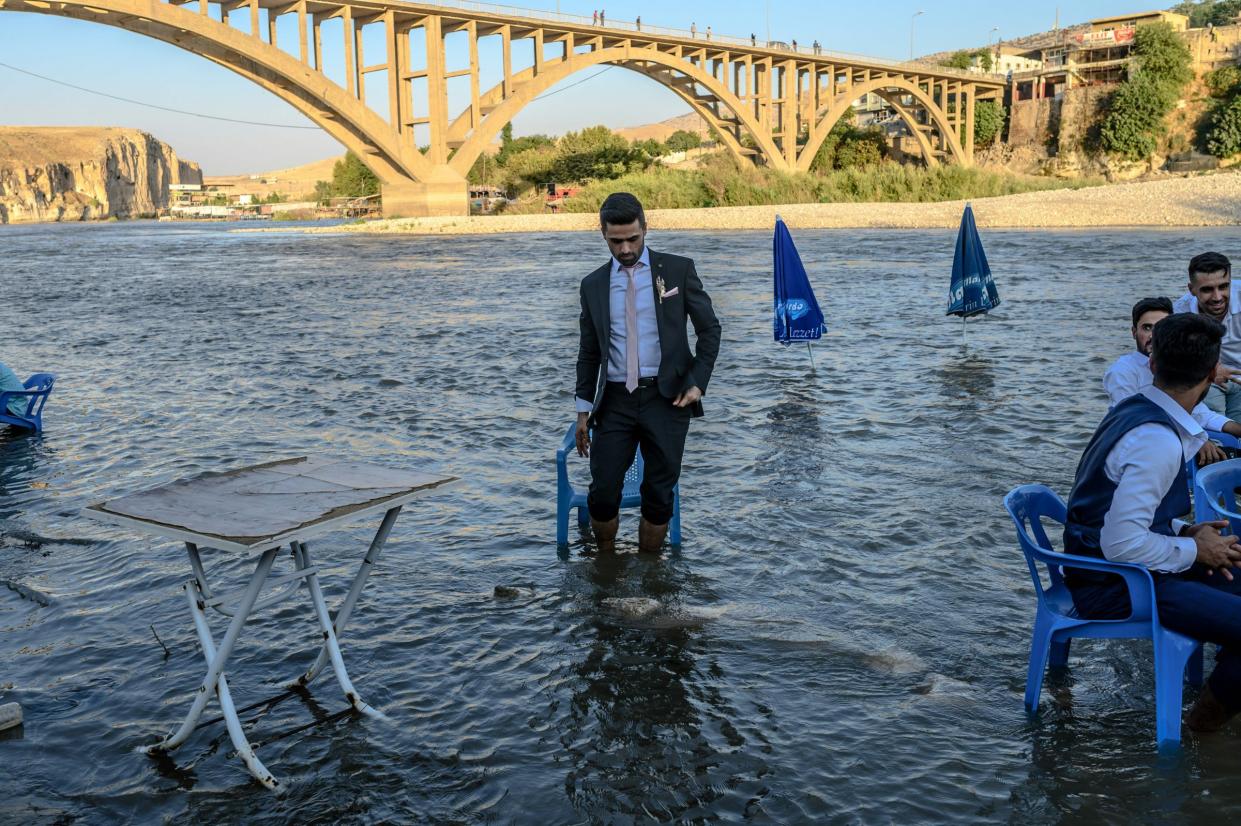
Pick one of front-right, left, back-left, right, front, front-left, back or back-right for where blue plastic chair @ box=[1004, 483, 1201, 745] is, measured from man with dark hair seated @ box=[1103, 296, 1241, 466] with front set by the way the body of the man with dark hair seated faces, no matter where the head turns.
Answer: front-right

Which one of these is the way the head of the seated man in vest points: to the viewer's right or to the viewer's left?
to the viewer's right

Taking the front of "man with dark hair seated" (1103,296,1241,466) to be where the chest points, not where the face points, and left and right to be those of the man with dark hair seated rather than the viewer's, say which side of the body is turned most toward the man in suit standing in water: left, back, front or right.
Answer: right

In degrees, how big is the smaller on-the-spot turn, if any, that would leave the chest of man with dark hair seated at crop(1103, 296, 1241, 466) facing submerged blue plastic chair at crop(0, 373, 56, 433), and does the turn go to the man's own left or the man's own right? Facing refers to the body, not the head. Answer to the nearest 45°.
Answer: approximately 135° to the man's own right

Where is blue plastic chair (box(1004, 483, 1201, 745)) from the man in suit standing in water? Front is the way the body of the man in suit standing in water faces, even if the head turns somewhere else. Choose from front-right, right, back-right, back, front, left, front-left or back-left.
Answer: front-left

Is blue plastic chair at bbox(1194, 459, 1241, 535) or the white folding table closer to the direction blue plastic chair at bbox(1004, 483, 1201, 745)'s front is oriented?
the blue plastic chair

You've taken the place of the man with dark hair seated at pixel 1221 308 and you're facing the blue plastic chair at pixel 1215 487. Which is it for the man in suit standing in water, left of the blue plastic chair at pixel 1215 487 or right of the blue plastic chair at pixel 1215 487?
right

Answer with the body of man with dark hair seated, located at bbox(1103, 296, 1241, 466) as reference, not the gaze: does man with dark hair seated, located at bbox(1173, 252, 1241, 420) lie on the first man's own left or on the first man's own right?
on the first man's own left

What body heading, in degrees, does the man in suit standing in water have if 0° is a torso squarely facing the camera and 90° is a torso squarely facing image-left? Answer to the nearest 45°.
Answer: approximately 0°

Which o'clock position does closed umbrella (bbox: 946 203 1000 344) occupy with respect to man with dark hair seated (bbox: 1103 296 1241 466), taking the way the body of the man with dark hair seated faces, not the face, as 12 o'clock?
The closed umbrella is roughly at 7 o'clock from the man with dark hair seated.

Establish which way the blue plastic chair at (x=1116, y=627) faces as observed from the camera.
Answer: facing to the right of the viewer
